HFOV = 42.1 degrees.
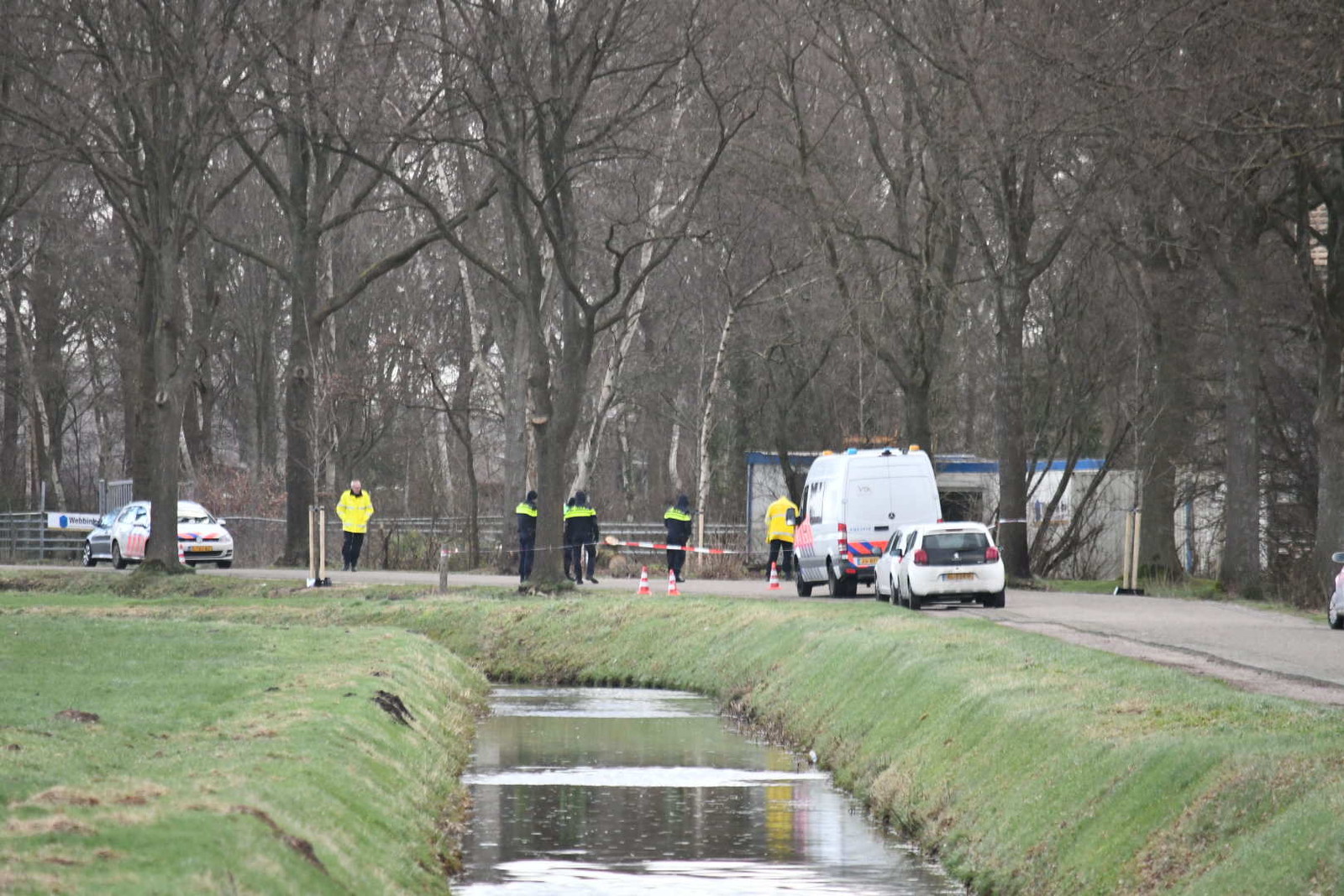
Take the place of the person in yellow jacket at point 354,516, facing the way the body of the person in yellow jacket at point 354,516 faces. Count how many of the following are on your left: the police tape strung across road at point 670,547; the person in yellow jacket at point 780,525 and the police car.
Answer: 2

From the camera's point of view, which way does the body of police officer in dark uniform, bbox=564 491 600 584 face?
away from the camera

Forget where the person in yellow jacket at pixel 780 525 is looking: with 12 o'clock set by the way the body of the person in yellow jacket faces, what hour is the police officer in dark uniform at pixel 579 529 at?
The police officer in dark uniform is roughly at 8 o'clock from the person in yellow jacket.

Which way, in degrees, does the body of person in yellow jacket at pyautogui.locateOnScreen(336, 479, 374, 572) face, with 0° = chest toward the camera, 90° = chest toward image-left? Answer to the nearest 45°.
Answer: approximately 0°

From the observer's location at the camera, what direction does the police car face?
facing the viewer and to the right of the viewer

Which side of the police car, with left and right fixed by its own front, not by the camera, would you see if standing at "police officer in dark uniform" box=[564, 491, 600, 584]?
front

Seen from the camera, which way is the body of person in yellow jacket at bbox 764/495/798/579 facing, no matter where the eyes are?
away from the camera

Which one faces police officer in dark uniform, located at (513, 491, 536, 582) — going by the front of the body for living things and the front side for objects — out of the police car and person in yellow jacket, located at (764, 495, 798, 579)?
the police car

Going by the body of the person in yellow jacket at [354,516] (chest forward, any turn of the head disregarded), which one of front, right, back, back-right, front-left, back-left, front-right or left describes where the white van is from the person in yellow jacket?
front-left

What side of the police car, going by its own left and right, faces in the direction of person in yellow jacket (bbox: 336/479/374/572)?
front

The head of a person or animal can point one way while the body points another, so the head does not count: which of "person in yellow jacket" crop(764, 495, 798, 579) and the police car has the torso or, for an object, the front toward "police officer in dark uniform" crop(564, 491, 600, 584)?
the police car

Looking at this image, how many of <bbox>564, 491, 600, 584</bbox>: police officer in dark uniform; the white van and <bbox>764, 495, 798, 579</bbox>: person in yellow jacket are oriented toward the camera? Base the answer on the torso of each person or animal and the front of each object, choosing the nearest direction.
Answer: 0

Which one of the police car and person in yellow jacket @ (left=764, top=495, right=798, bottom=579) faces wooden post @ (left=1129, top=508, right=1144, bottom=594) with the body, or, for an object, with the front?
the police car

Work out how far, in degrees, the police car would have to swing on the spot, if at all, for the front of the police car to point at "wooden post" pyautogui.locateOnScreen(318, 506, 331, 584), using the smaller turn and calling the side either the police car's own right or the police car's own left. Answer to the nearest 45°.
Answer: approximately 45° to the police car's own right

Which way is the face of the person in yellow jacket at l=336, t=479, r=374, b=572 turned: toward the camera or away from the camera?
toward the camera

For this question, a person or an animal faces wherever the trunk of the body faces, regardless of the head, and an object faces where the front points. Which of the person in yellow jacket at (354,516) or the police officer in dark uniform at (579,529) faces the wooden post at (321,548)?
the person in yellow jacket
